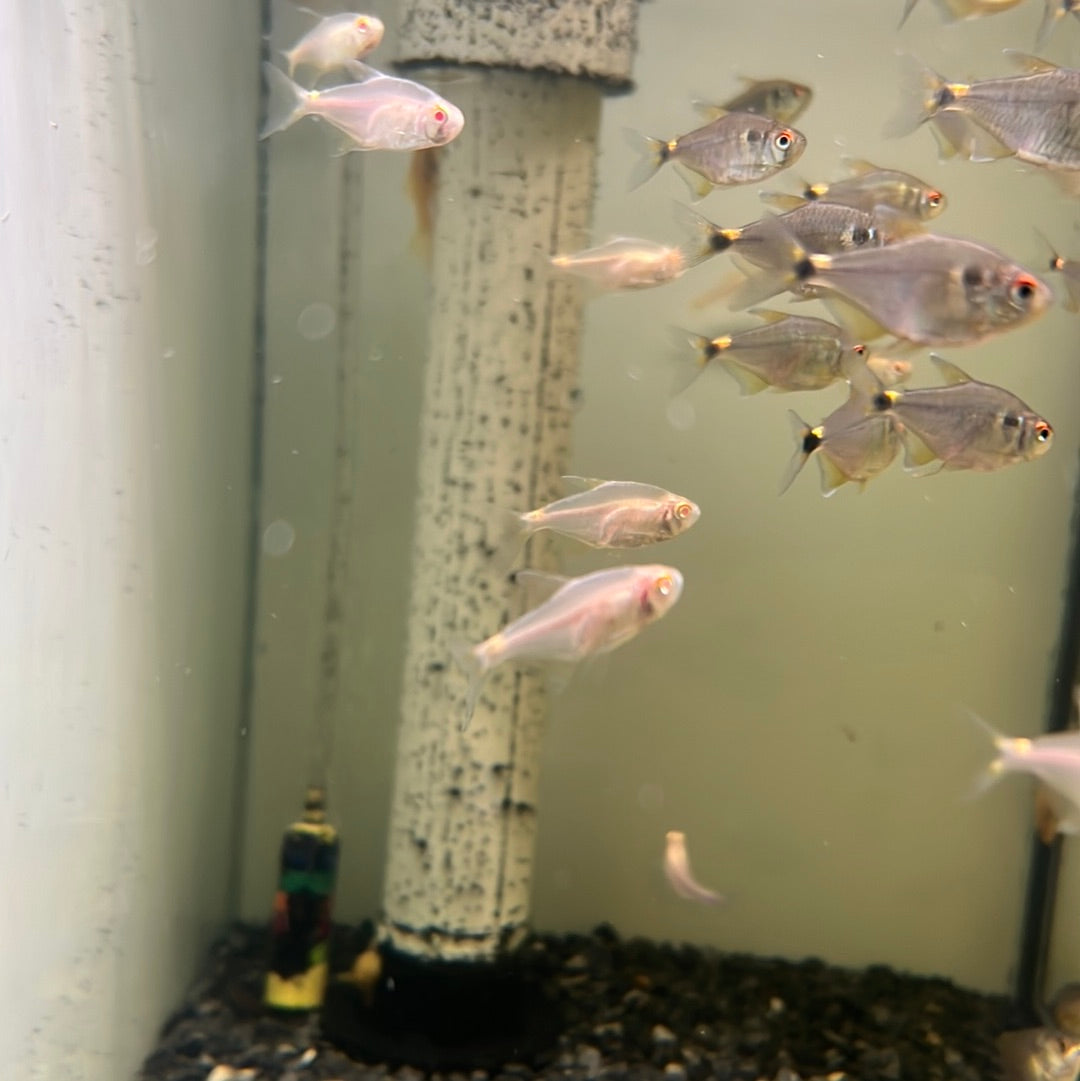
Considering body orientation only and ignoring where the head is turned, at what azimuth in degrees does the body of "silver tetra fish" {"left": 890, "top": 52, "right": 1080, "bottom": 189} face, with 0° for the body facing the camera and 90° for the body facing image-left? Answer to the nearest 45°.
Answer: approximately 270°

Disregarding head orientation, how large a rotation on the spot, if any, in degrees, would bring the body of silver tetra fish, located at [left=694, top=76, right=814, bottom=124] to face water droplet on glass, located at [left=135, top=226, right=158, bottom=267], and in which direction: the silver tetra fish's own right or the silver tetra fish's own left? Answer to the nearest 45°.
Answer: approximately 180°

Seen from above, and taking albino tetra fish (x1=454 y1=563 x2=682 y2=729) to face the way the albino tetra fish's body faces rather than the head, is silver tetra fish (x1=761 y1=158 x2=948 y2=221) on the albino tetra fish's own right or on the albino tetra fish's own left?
on the albino tetra fish's own left

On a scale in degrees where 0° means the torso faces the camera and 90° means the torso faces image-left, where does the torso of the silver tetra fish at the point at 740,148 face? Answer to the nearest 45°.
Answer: approximately 270°

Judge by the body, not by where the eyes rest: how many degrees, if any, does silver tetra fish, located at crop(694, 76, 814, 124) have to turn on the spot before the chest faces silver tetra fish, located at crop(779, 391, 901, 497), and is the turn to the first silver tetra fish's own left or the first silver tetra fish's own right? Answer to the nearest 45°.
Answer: approximately 90° to the first silver tetra fish's own right

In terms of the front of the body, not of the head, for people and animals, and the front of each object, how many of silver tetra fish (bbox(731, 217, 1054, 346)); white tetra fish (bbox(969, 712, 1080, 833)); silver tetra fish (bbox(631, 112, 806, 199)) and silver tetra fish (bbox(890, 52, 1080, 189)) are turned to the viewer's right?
4

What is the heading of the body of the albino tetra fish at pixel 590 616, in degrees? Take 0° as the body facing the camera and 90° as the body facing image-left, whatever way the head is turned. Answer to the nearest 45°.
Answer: approximately 270°

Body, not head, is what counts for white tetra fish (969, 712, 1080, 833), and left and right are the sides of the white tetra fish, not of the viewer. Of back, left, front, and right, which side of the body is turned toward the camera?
right

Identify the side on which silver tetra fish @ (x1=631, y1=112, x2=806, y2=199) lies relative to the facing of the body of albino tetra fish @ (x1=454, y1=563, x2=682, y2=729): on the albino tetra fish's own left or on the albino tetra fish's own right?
on the albino tetra fish's own left

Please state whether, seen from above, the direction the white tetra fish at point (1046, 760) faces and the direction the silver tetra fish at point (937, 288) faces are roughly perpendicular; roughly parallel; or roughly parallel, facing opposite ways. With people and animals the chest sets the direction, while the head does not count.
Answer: roughly parallel
